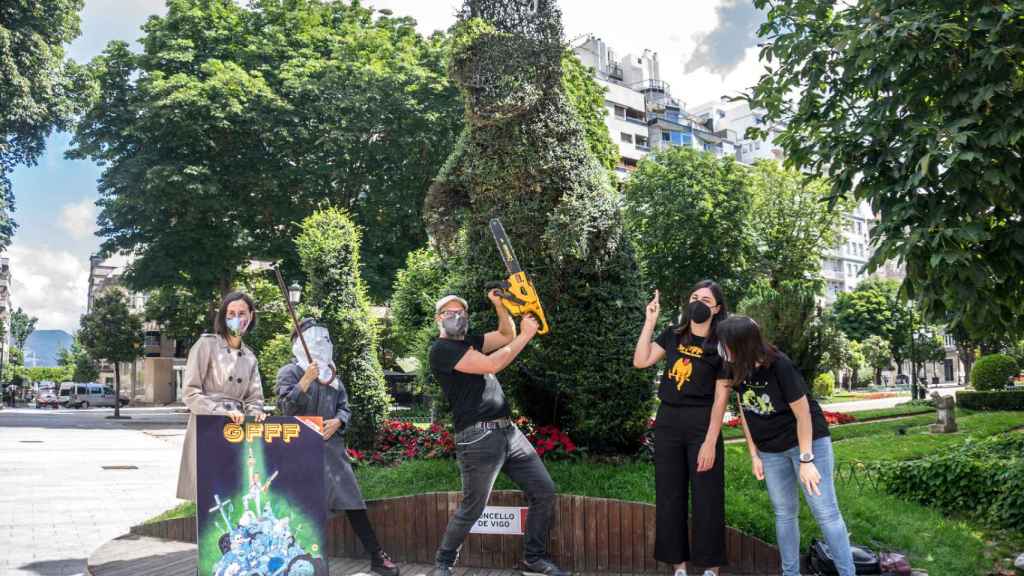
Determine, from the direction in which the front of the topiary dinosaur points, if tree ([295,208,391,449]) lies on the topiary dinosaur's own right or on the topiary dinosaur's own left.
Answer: on the topiary dinosaur's own right

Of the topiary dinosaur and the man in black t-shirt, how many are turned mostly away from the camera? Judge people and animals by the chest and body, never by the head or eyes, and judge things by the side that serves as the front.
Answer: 0

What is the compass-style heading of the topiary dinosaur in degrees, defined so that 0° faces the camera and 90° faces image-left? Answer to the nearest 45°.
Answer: approximately 45°

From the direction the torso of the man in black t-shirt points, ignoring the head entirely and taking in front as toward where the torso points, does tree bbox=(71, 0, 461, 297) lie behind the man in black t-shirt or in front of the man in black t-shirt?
behind

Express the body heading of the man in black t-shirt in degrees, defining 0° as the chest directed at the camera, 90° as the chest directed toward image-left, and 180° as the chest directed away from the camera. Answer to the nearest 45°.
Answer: approximately 315°

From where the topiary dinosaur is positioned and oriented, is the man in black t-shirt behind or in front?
in front
